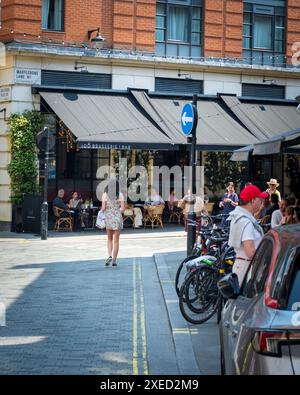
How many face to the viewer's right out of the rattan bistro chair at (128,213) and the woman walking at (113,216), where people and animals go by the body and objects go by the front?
0

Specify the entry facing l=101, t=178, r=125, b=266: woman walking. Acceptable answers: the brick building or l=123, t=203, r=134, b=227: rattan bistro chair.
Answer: the brick building

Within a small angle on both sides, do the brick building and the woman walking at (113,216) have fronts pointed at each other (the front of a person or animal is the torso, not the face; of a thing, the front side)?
yes

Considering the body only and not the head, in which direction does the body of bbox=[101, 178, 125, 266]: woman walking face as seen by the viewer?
away from the camera

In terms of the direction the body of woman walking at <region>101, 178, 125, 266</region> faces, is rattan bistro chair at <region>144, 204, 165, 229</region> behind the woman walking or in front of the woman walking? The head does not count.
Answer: in front

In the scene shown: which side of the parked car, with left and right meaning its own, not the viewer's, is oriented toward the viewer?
back

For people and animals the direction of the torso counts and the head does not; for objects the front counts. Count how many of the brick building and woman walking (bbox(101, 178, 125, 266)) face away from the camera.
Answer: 1
